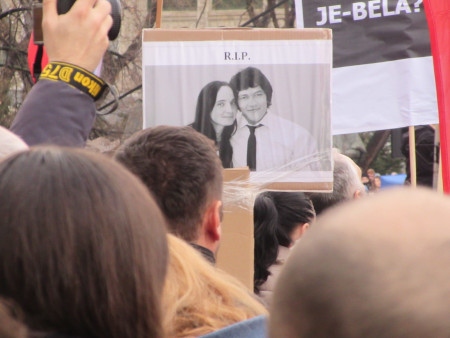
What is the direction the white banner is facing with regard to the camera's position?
facing the viewer
